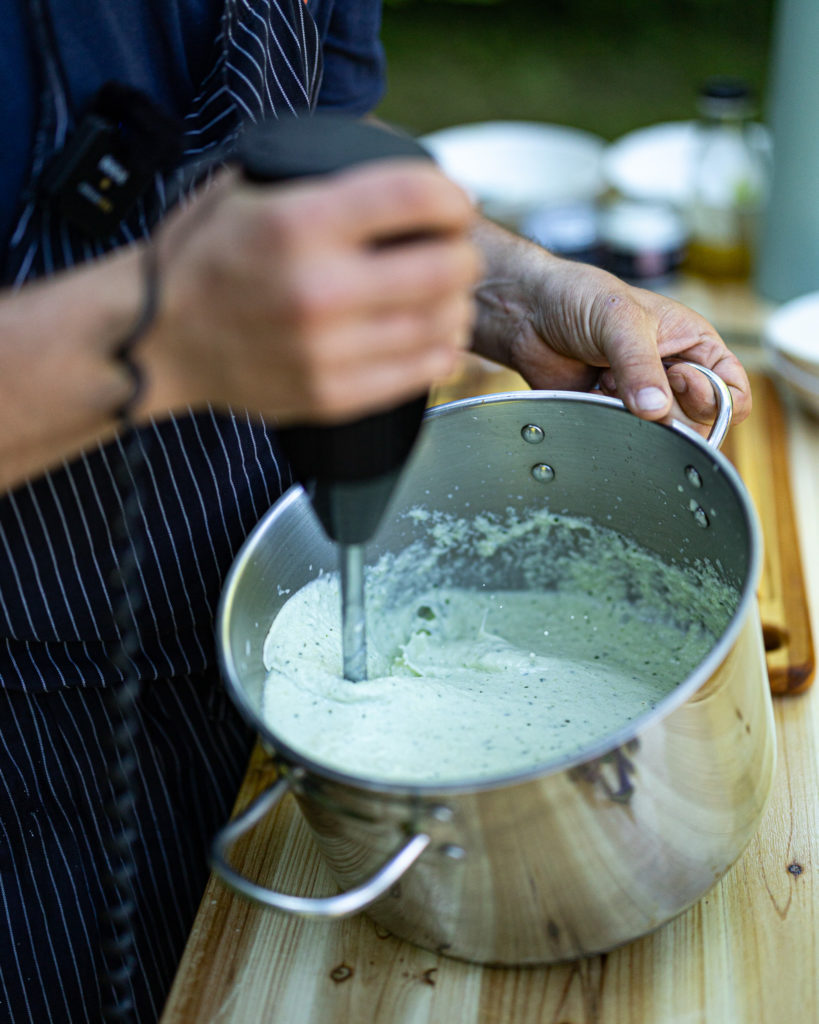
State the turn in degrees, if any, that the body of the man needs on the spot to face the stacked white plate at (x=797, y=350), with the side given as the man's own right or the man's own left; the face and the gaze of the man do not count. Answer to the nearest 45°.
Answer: approximately 90° to the man's own left

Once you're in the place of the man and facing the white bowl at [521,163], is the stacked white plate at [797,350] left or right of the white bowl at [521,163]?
right

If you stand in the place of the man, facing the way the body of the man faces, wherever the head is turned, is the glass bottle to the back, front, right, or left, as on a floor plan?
left

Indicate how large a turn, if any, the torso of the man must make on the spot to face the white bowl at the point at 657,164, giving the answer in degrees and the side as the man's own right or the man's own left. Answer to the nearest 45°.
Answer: approximately 90° to the man's own left

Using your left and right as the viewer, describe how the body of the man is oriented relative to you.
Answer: facing the viewer and to the right of the viewer

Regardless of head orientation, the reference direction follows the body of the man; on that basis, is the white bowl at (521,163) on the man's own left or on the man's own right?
on the man's own left
